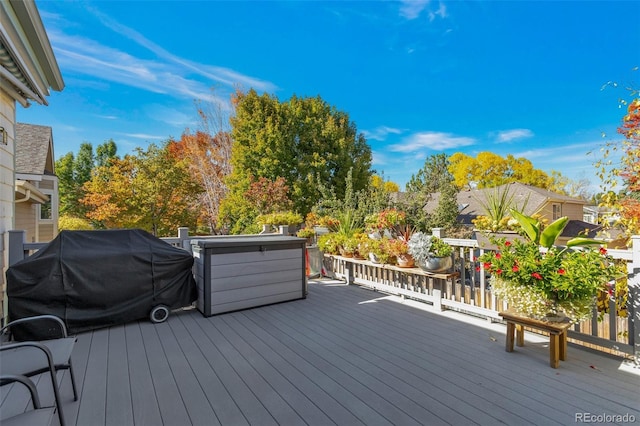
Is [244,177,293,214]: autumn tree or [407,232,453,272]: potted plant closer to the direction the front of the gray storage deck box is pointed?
the potted plant

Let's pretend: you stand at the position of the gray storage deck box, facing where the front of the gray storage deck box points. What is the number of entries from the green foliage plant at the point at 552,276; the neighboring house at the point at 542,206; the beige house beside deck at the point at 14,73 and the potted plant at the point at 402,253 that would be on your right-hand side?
1

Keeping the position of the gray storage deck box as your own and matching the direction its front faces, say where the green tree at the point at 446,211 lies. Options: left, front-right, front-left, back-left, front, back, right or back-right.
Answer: back-left

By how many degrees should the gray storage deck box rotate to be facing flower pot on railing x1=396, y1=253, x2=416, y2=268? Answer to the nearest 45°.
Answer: approximately 90° to its left

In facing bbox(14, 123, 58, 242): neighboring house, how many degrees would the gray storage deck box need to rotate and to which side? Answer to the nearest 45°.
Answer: approximately 135° to its right

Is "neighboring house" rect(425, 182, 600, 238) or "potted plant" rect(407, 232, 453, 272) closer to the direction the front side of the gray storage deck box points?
the potted plant

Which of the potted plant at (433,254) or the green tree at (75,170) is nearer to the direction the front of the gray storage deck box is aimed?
the potted plant

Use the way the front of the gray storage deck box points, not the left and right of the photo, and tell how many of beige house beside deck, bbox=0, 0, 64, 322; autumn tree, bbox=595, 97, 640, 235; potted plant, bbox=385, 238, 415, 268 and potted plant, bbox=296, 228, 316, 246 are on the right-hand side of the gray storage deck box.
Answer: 1

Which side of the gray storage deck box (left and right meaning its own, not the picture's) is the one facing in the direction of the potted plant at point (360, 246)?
left

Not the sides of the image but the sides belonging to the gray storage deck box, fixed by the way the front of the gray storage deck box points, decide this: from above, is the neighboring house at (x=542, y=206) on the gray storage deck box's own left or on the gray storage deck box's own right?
on the gray storage deck box's own left

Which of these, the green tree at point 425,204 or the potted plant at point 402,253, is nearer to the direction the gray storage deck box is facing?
the potted plant

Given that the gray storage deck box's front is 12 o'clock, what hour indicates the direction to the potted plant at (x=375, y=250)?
The potted plant is roughly at 9 o'clock from the gray storage deck box.

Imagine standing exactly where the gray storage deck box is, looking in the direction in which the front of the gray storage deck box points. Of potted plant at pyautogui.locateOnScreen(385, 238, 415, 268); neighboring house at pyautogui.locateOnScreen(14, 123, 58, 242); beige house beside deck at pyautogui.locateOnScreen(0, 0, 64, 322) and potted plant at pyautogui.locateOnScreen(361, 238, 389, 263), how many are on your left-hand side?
2

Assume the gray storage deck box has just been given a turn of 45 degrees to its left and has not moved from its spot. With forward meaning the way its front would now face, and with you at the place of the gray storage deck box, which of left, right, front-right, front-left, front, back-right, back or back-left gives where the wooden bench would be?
front

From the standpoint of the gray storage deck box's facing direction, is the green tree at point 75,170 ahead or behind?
behind

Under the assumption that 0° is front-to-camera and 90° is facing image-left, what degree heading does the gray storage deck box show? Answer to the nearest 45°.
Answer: approximately 0°

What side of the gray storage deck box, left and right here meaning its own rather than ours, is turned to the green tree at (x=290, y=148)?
back

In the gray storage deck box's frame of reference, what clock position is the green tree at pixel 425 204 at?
The green tree is roughly at 8 o'clock from the gray storage deck box.

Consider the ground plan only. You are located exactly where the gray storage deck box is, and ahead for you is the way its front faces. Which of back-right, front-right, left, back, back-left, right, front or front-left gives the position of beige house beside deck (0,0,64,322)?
right
